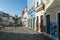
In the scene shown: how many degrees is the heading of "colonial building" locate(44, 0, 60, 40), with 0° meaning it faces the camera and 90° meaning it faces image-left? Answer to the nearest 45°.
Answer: approximately 45°
